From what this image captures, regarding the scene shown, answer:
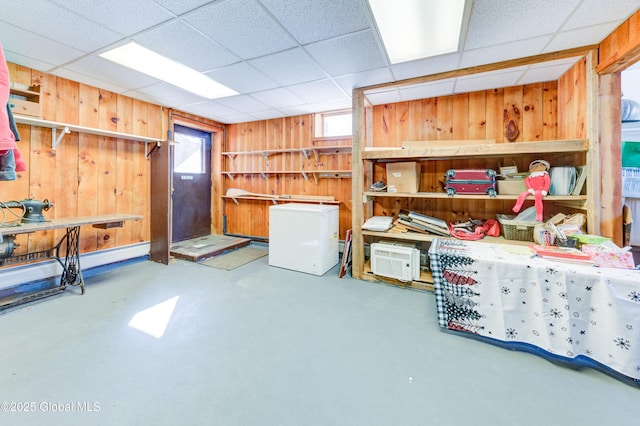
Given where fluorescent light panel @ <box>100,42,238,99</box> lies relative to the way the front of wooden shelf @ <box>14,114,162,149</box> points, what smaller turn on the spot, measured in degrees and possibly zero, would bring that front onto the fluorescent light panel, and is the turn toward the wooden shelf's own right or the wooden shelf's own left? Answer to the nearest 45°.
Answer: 0° — it already faces it

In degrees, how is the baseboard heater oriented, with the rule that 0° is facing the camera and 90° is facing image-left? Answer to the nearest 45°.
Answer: approximately 315°

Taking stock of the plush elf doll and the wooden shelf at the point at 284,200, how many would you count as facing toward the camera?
2

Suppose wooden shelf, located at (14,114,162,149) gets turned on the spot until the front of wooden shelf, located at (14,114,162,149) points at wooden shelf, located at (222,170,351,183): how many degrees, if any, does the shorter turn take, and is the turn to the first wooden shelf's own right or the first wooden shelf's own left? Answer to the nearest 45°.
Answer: approximately 45° to the first wooden shelf's own left

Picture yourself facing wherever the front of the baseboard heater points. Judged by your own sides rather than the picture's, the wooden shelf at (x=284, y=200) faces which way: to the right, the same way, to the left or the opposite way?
to the right

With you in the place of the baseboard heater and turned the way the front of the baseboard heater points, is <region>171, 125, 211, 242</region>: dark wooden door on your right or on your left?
on your left

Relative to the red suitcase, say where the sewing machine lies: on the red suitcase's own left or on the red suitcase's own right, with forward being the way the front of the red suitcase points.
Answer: on the red suitcase's own right

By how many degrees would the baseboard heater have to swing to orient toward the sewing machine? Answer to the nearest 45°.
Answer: approximately 45° to its right

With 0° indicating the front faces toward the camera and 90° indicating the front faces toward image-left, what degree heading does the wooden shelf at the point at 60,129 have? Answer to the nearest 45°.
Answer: approximately 315°
